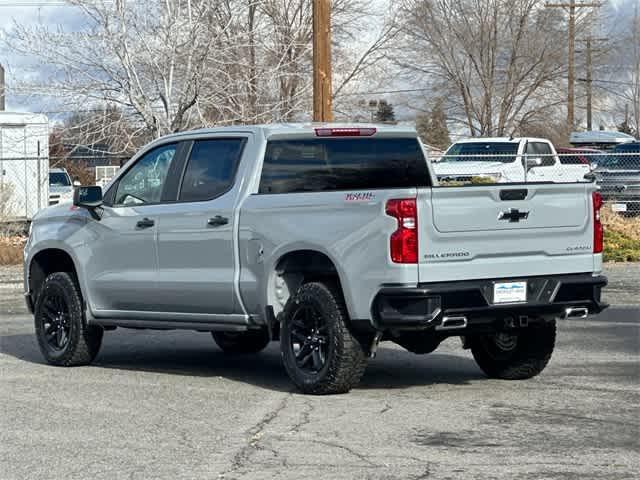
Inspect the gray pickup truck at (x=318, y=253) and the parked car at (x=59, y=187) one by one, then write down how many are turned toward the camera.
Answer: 1

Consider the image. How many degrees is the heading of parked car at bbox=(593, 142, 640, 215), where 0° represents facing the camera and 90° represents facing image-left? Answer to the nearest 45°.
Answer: approximately 45°

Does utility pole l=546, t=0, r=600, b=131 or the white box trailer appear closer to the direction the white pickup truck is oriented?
the white box trailer

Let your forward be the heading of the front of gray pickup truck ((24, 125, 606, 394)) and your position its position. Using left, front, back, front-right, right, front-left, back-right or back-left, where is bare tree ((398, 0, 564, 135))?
front-right

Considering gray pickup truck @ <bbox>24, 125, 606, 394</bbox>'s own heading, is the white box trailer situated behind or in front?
in front

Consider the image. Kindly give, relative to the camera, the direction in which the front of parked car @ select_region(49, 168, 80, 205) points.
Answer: facing the viewer

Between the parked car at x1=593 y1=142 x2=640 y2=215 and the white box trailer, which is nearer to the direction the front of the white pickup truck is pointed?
the white box trailer

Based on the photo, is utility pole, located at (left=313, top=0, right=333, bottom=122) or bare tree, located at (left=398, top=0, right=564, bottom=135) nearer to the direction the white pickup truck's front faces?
the utility pole

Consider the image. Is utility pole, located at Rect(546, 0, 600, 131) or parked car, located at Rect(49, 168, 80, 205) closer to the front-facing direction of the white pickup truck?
the parked car

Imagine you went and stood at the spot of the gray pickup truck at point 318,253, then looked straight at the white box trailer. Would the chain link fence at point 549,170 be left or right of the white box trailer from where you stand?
right

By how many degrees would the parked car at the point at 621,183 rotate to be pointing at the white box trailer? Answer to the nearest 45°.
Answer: approximately 45° to its right

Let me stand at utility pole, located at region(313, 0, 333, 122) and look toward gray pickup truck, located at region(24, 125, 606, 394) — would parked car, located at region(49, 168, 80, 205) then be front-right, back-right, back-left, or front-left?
back-right

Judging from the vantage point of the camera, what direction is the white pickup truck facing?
facing the viewer and to the left of the viewer

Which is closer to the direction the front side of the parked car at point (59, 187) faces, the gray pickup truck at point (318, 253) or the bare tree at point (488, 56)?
the gray pickup truck
